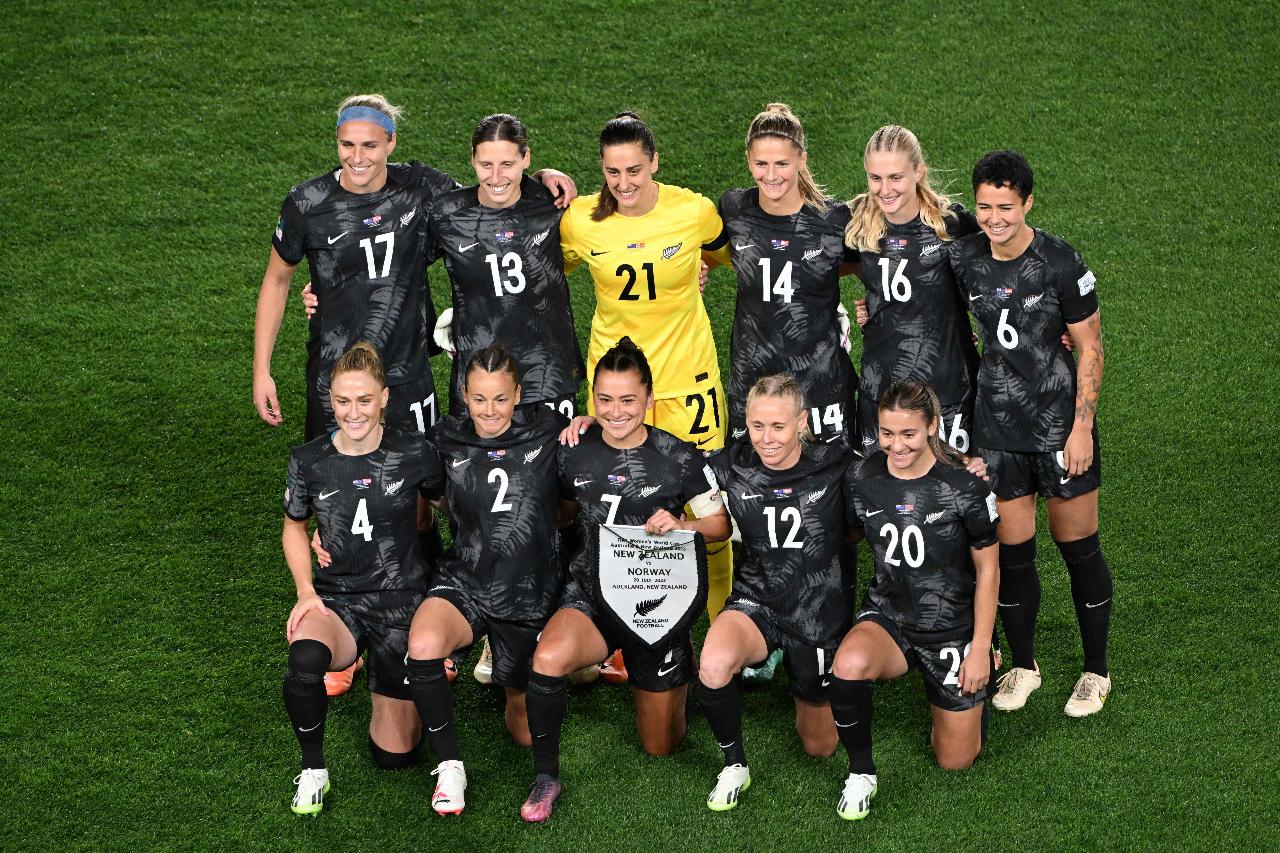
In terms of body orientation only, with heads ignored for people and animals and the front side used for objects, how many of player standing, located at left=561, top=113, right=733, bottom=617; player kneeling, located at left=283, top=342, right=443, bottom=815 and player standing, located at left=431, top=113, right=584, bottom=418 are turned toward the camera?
3

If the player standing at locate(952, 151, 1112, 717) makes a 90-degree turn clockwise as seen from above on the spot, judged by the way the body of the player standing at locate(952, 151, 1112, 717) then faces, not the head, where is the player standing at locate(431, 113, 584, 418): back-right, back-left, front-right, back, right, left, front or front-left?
front-left

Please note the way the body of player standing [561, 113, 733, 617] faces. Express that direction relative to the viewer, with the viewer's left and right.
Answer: facing the viewer

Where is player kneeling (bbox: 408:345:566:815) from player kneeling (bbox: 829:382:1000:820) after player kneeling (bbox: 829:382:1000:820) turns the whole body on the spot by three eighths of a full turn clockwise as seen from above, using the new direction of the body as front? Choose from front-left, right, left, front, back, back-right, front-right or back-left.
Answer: left

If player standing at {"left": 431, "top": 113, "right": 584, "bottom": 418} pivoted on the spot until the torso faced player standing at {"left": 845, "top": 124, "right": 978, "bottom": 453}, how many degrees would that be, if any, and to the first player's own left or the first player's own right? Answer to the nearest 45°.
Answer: approximately 90° to the first player's own left

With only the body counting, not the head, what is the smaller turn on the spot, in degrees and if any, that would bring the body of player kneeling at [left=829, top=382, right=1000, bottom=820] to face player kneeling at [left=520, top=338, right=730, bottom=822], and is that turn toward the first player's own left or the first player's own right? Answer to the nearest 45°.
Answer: approximately 45° to the first player's own right

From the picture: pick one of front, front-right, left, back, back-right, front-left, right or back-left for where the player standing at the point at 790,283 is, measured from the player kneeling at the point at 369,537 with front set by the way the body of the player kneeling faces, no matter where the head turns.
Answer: left

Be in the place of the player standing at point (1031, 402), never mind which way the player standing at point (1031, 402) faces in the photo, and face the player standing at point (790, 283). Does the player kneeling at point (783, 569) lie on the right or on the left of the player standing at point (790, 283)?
left

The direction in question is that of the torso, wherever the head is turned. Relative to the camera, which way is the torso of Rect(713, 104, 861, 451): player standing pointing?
toward the camera

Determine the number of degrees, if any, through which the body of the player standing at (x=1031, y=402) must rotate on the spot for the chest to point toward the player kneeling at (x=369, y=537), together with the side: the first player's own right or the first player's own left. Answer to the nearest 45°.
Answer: approximately 45° to the first player's own right

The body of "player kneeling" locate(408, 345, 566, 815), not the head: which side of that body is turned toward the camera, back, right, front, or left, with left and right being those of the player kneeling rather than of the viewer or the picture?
front

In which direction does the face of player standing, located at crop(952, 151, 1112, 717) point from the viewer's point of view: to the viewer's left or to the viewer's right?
to the viewer's left

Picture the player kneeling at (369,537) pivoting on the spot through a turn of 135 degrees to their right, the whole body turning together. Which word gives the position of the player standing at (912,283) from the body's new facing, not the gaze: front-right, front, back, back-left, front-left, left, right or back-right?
back-right
